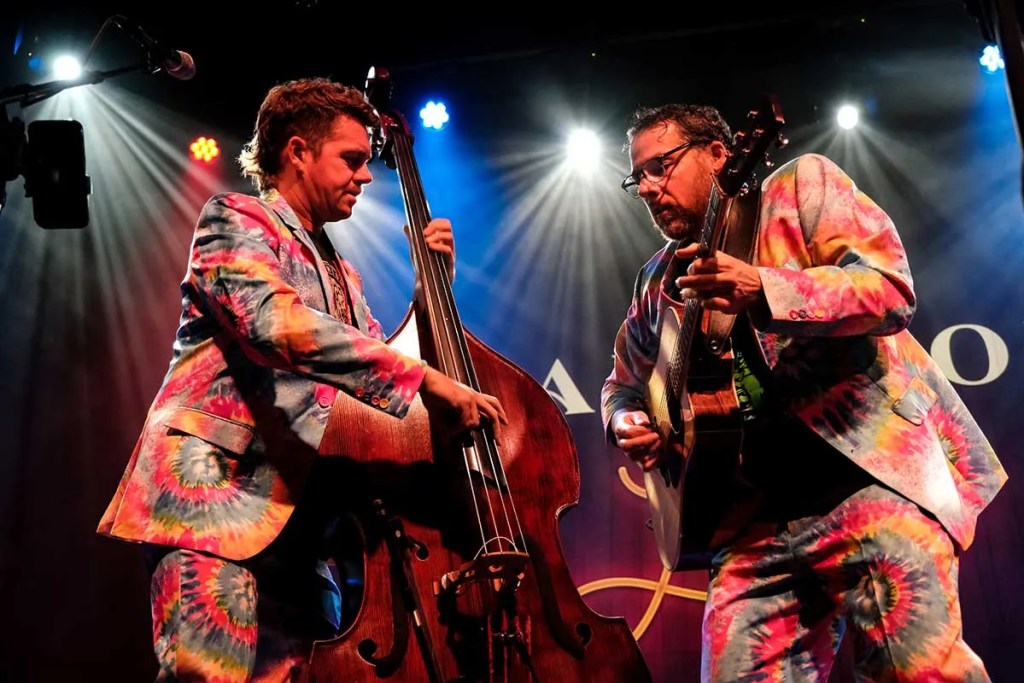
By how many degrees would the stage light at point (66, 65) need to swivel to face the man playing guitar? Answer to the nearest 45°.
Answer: approximately 45° to its left

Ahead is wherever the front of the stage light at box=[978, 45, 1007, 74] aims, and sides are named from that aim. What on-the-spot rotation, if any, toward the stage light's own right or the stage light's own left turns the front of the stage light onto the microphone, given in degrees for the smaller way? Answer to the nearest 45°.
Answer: approximately 45° to the stage light's own right

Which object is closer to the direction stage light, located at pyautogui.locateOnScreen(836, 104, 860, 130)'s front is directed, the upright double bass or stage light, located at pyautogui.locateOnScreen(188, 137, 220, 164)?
the upright double bass

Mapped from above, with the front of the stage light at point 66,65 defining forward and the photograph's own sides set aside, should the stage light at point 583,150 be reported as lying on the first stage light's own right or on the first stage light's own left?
on the first stage light's own left

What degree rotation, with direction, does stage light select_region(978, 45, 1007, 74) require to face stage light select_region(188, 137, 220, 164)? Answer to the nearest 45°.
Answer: approximately 45° to its right

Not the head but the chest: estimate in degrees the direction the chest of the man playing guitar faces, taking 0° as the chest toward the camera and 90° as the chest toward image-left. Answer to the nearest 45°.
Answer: approximately 45°

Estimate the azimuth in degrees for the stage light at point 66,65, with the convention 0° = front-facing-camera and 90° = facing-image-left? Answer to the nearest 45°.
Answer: approximately 0°

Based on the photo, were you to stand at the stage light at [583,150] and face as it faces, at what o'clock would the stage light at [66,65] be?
the stage light at [66,65] is roughly at 2 o'clock from the stage light at [583,150].

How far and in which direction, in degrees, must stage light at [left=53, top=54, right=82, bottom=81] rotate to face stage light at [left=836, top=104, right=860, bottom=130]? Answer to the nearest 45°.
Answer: approximately 90° to its left

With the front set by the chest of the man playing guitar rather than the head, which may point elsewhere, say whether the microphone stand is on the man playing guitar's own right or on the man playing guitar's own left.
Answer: on the man playing guitar's own right

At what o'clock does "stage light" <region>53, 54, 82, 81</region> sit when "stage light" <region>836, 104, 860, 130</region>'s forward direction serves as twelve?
"stage light" <region>53, 54, 82, 81</region> is roughly at 2 o'clock from "stage light" <region>836, 104, 860, 130</region>.

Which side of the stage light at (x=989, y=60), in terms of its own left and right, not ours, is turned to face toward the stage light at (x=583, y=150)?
right
